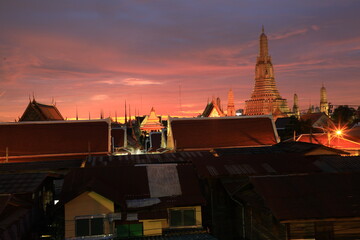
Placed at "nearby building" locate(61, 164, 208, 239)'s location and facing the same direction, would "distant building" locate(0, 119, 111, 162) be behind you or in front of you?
behind

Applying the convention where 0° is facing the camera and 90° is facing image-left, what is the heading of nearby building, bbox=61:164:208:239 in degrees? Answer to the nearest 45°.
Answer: approximately 0°
